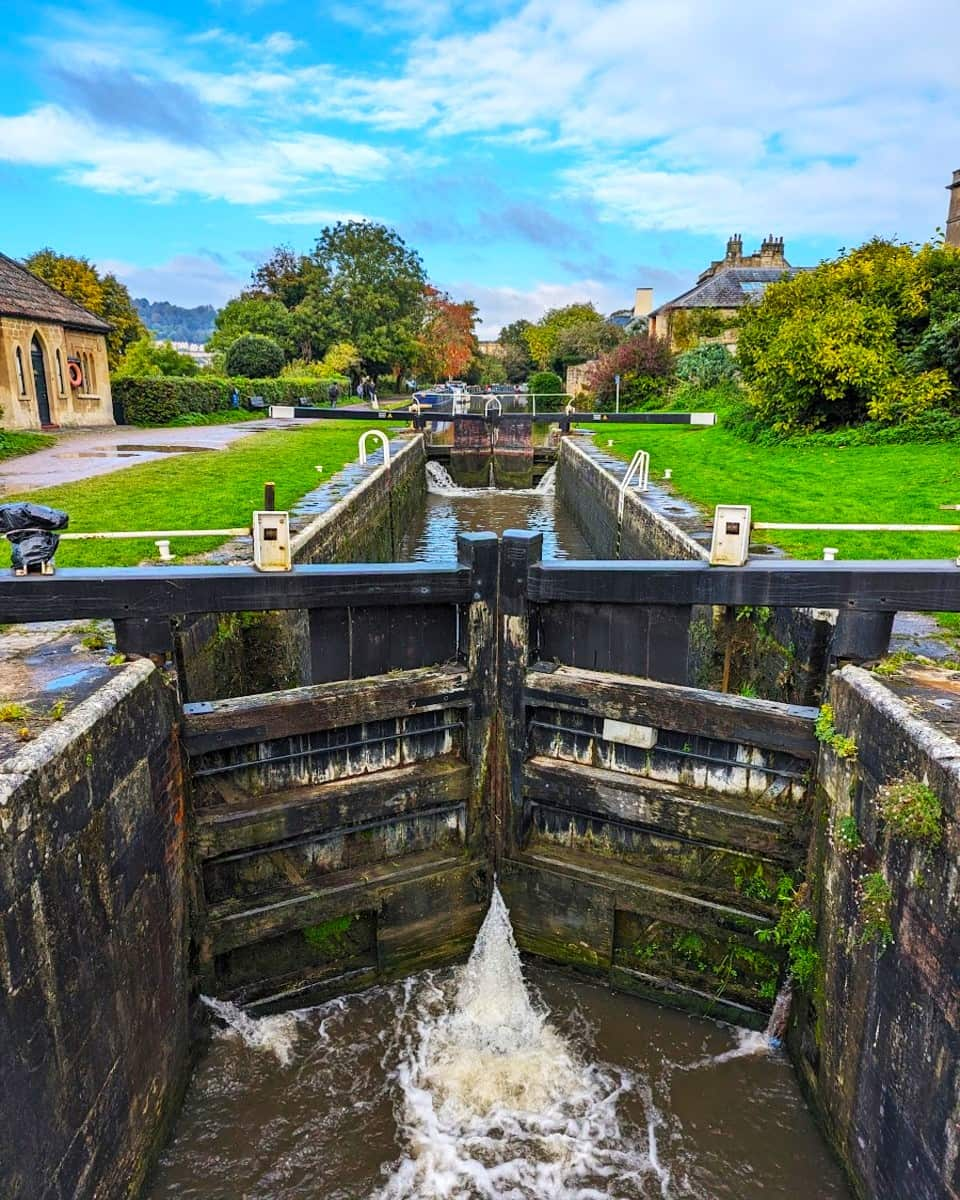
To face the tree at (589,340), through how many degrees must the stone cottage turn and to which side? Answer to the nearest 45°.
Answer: approximately 90° to its left

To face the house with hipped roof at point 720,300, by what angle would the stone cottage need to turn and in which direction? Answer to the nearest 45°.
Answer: approximately 45° to its left

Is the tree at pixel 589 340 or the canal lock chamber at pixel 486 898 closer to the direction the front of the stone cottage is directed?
the canal lock chamber

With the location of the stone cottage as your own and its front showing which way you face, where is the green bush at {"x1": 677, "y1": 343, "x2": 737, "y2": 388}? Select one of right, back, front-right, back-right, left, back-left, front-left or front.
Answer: front-left

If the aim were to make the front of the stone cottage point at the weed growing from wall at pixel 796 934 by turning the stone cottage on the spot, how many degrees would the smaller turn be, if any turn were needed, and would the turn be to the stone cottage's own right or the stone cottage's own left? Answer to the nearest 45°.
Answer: approximately 45° to the stone cottage's own right

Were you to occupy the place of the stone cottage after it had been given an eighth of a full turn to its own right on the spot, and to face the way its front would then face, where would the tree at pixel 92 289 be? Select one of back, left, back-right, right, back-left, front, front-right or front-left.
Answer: back

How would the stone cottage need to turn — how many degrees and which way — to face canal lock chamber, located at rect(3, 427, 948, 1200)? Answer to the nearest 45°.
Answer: approximately 45° to its right

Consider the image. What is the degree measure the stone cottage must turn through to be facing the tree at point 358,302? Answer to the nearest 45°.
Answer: approximately 90° to its left

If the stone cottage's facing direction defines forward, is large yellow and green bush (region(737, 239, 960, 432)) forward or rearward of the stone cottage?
forward

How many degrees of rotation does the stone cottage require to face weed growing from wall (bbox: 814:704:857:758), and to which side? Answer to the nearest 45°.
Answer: approximately 45° to its right

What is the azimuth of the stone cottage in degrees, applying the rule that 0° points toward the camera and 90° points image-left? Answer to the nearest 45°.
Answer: approximately 315°
